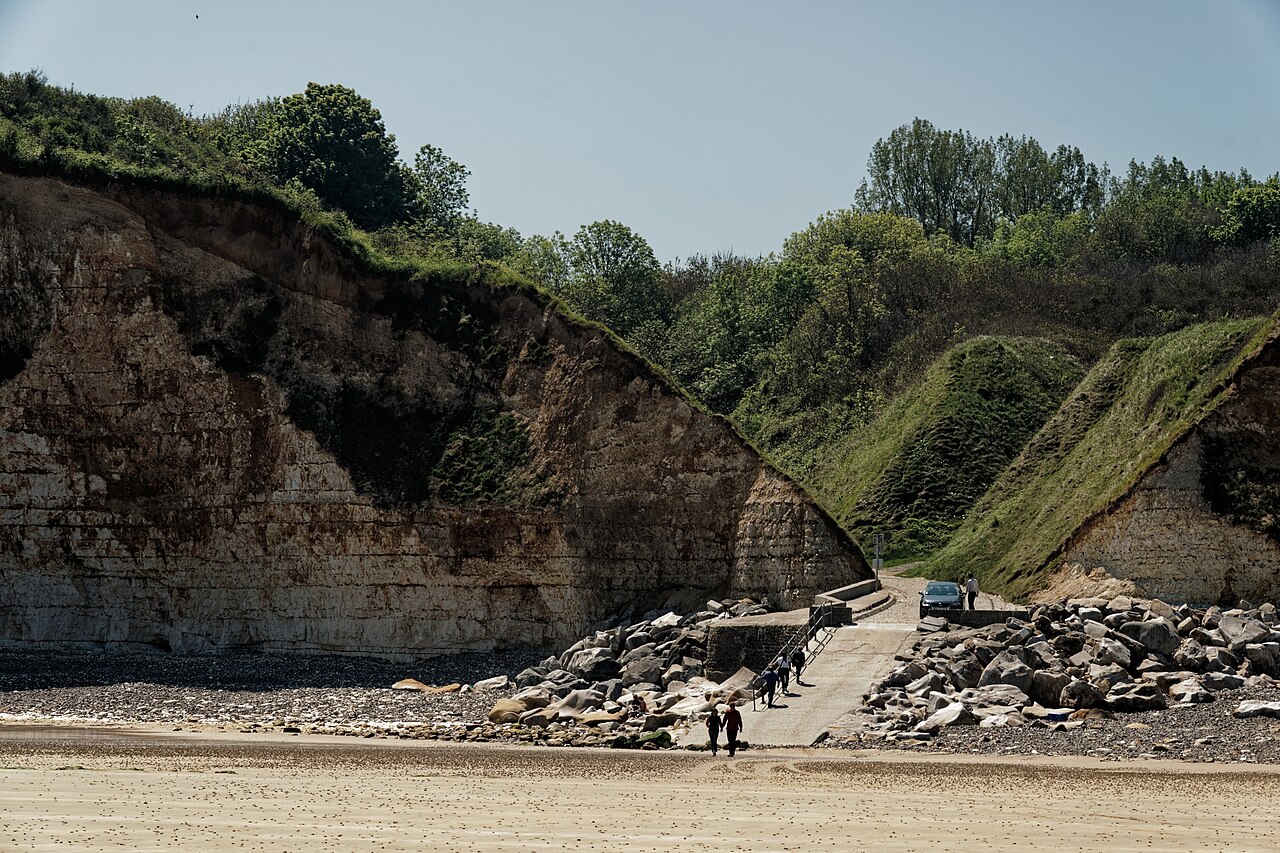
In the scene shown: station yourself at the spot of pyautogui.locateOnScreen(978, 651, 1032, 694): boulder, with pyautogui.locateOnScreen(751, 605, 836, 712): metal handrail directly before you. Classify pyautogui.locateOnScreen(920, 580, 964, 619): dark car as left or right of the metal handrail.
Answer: right

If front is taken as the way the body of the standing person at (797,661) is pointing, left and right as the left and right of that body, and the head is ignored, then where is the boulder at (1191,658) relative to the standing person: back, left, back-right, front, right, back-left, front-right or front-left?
right

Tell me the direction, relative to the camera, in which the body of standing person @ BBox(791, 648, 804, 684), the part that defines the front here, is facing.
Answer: away from the camera

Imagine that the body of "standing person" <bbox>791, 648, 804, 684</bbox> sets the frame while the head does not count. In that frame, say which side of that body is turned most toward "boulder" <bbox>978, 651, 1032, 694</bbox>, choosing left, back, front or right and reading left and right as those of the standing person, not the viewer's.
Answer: right

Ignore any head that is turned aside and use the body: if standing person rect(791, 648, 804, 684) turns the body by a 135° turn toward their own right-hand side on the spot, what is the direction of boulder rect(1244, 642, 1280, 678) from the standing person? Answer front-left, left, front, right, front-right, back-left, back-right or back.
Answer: front-left
